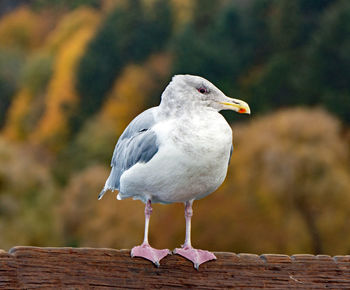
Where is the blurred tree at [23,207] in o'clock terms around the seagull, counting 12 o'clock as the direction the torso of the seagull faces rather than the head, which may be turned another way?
The blurred tree is roughly at 7 o'clock from the seagull.

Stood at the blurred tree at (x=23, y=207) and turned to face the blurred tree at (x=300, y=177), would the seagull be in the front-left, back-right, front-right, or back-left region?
front-right

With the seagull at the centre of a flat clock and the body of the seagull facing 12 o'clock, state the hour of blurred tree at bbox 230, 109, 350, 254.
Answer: The blurred tree is roughly at 8 o'clock from the seagull.

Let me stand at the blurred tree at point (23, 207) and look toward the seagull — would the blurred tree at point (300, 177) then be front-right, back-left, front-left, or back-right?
front-left

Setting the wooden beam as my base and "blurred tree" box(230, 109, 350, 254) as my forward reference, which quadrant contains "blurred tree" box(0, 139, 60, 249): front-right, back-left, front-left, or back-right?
front-left

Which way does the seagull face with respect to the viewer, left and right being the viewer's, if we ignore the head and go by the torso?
facing the viewer and to the right of the viewer
